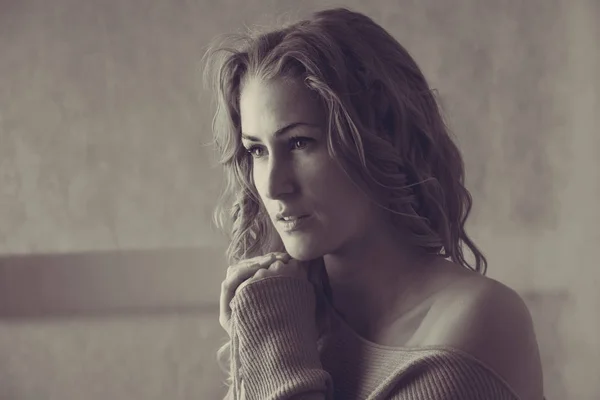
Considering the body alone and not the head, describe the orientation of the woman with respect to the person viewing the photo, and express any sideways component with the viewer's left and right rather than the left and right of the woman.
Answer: facing the viewer and to the left of the viewer

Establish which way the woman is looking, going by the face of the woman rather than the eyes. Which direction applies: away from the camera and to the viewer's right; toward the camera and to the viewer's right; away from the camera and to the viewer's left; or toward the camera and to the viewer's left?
toward the camera and to the viewer's left
